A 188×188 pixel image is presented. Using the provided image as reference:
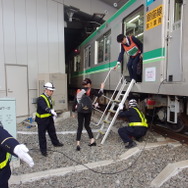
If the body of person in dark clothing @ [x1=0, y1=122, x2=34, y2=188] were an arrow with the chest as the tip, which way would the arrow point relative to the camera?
to the viewer's right

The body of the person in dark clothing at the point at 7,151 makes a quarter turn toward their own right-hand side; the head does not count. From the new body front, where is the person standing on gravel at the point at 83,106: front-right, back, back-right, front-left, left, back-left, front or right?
back-left

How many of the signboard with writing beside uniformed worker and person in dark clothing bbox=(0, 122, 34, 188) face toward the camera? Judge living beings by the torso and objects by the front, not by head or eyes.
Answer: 1

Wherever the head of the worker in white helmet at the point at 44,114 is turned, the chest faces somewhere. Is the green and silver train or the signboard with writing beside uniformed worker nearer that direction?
the green and silver train

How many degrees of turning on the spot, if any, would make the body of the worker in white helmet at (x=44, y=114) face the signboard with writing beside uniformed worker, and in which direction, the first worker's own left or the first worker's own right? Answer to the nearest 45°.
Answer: approximately 135° to the first worker's own right

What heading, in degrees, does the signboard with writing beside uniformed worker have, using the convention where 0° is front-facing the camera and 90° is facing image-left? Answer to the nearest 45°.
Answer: approximately 0°

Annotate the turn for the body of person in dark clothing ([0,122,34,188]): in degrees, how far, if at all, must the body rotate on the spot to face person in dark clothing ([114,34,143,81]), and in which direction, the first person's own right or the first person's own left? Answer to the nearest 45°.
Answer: approximately 45° to the first person's own left

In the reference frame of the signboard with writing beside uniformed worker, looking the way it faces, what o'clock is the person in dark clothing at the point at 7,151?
The person in dark clothing is roughly at 12 o'clock from the signboard with writing beside uniformed worker.
